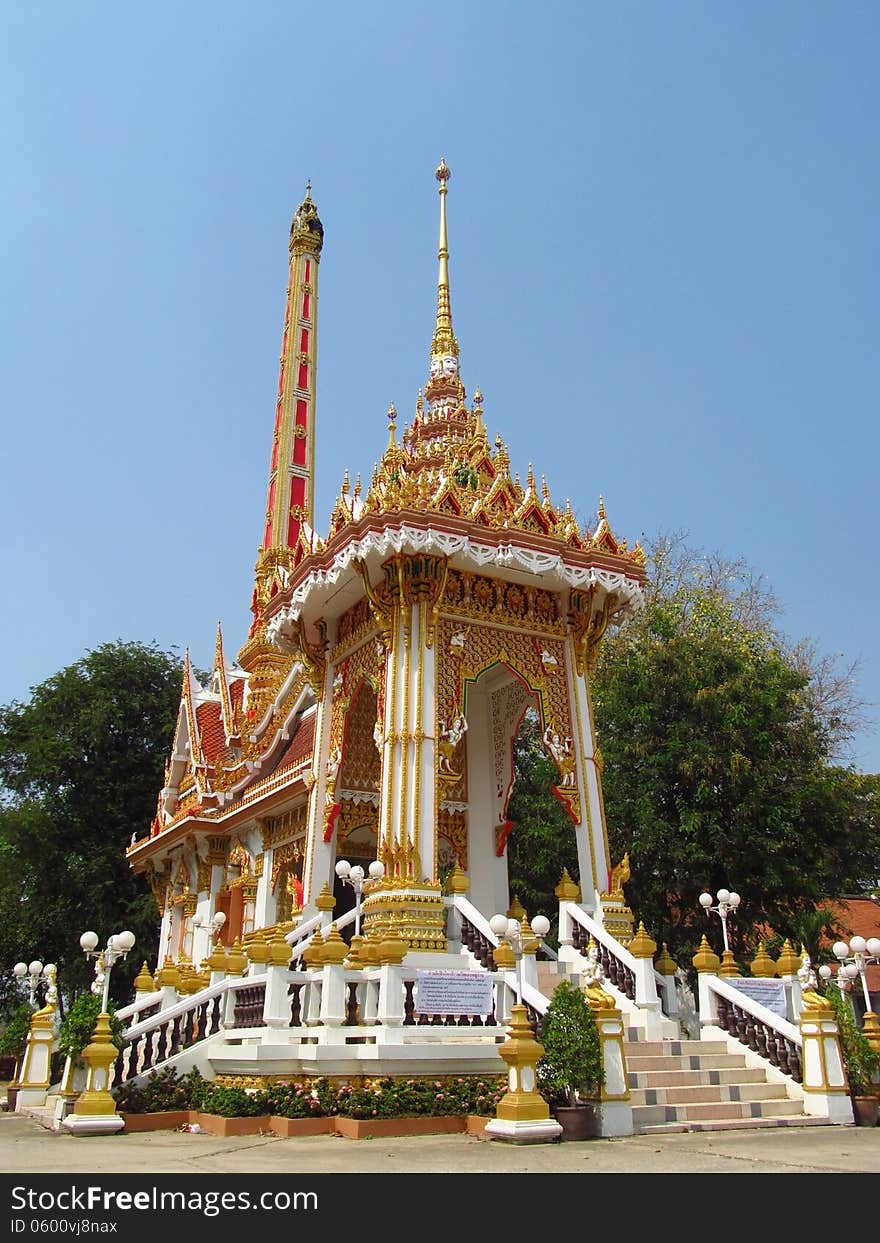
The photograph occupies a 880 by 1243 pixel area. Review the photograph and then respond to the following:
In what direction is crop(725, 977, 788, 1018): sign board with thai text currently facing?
toward the camera

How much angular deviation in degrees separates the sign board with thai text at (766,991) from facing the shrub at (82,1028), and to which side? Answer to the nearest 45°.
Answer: approximately 45° to its right

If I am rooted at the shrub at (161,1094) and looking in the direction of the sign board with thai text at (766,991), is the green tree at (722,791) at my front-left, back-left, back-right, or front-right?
front-left

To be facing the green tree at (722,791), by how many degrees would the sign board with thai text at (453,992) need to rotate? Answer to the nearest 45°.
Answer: approximately 135° to its left

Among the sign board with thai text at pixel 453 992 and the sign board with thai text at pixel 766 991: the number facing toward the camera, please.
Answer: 2

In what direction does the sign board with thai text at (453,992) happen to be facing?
toward the camera

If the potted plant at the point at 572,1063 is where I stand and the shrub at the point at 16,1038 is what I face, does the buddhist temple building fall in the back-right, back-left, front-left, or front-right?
front-right

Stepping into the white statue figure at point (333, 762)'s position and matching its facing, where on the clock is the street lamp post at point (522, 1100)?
The street lamp post is roughly at 10 o'clock from the white statue figure.

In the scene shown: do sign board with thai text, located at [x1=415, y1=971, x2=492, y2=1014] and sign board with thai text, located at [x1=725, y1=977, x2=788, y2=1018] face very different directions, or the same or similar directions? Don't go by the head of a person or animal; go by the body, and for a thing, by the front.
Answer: same or similar directions

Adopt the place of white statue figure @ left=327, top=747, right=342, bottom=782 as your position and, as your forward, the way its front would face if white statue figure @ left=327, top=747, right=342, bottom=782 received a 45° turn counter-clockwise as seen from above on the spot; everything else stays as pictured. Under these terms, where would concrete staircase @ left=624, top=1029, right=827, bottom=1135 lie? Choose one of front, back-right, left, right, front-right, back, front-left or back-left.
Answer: front-left

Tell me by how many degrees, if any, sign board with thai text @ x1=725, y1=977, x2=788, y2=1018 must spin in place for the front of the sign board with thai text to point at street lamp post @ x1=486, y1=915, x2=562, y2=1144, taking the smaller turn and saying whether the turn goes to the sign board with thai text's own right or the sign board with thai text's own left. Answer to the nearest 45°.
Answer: approximately 45° to the sign board with thai text's own right

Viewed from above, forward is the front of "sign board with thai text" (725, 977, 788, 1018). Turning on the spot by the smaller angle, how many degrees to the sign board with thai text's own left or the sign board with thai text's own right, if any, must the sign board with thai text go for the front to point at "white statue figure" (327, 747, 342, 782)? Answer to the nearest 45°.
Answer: approximately 90° to the sign board with thai text's own right

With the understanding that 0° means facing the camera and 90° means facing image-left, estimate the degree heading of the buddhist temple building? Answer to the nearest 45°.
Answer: approximately 315°

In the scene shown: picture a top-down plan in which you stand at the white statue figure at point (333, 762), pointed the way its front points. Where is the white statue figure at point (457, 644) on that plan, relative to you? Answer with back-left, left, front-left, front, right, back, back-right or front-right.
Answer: left

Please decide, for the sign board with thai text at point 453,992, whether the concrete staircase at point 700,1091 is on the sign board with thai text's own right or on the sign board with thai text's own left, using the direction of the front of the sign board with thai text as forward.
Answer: on the sign board with thai text's own left

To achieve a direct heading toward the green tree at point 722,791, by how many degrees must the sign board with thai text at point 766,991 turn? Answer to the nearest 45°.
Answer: approximately 180°
